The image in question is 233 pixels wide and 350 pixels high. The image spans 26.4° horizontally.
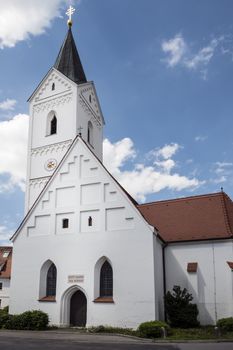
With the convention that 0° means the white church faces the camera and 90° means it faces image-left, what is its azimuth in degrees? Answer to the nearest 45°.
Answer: approximately 45°

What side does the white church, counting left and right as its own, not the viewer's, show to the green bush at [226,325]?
left
